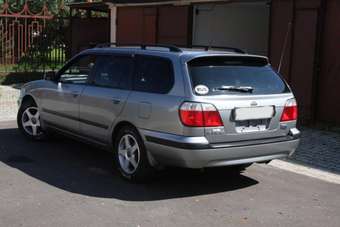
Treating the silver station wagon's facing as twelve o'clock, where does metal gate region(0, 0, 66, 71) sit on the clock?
The metal gate is roughly at 1 o'clock from the silver station wagon.

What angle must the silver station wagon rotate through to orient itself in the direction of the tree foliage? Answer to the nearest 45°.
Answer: approximately 45° to its right

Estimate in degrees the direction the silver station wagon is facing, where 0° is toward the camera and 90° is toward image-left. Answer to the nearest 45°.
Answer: approximately 135°
